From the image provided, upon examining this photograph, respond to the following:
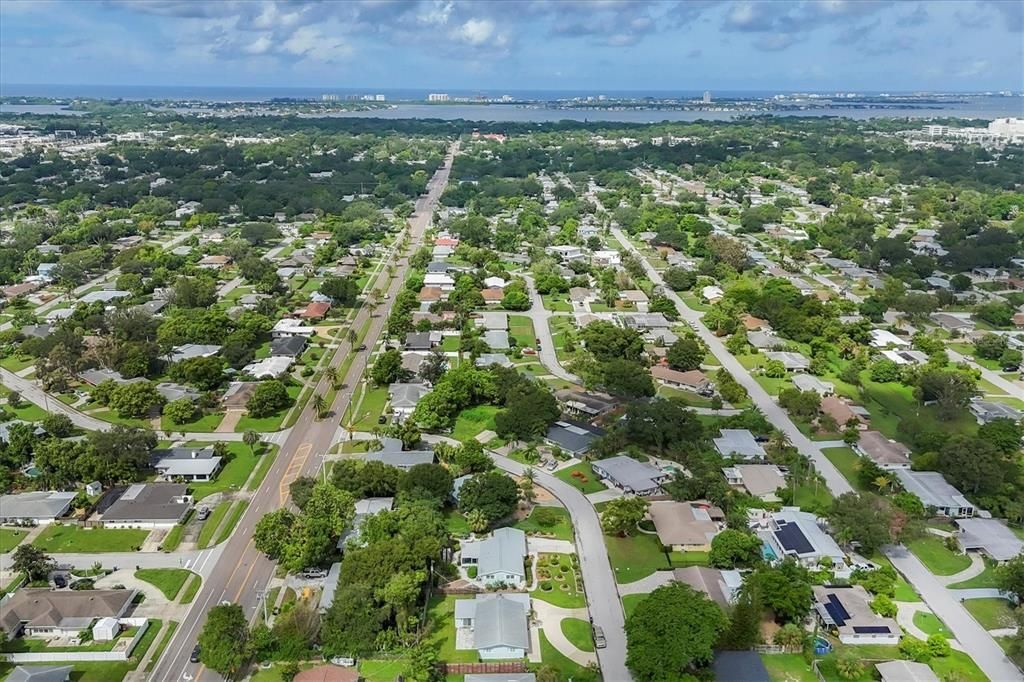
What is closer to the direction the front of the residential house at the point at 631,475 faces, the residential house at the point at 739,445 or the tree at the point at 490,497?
the tree

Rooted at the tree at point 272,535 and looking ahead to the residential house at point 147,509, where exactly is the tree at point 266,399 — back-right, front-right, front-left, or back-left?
front-right

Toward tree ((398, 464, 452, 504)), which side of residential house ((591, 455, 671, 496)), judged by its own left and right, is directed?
front

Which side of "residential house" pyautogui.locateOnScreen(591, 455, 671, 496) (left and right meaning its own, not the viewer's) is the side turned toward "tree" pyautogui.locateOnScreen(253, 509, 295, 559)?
front

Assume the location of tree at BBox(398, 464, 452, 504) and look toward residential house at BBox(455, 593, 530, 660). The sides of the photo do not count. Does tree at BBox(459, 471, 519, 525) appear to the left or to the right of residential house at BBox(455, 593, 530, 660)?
left

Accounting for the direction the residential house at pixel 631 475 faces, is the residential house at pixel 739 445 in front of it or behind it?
behind

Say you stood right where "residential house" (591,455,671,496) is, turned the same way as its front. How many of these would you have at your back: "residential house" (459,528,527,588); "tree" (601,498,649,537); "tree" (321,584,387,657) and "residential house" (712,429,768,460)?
1

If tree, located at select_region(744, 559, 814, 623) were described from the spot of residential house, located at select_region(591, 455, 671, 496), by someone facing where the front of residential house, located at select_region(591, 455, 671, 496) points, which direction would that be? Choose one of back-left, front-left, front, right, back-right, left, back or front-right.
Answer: left

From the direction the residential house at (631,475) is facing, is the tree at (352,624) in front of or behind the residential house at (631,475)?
in front

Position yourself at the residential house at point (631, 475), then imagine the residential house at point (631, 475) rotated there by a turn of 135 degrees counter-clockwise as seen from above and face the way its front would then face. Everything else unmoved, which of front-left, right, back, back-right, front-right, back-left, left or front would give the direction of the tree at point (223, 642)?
back-right

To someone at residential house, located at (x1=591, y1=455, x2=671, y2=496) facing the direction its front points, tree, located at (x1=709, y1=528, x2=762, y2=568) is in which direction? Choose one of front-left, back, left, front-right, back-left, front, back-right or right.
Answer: left

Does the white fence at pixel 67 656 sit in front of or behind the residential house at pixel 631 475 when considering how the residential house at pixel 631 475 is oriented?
in front

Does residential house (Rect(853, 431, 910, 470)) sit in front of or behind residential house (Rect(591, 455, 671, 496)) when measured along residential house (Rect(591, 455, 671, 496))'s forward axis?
behind

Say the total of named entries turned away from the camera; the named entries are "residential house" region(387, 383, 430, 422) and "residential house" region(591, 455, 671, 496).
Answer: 0
